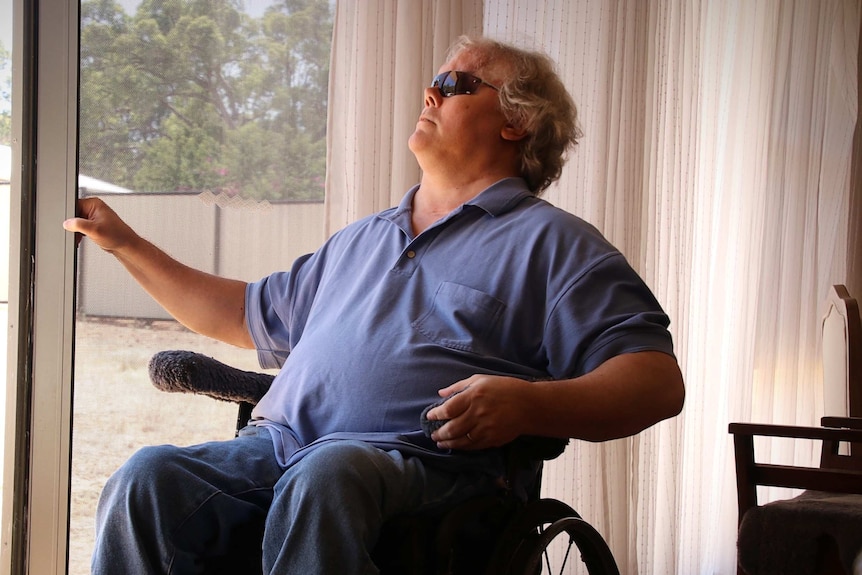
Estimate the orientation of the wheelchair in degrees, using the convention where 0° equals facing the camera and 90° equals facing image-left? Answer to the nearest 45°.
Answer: approximately 45°

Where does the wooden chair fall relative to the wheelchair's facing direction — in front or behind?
behind

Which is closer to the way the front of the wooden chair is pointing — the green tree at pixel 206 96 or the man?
the man

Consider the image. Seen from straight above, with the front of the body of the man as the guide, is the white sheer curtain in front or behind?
behind

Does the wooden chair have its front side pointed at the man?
yes

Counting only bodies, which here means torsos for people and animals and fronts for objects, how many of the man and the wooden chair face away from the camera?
0

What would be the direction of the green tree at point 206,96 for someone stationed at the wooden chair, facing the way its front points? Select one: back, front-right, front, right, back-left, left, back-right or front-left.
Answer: front-right

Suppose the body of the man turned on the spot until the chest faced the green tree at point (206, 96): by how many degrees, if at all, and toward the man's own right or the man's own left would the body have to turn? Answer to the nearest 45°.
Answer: approximately 90° to the man's own right

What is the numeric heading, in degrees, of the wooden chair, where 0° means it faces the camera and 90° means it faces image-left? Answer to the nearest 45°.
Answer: approximately 45°

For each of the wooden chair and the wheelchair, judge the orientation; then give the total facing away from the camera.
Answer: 0

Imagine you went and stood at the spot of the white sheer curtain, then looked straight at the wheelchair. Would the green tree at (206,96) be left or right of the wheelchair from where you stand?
right
